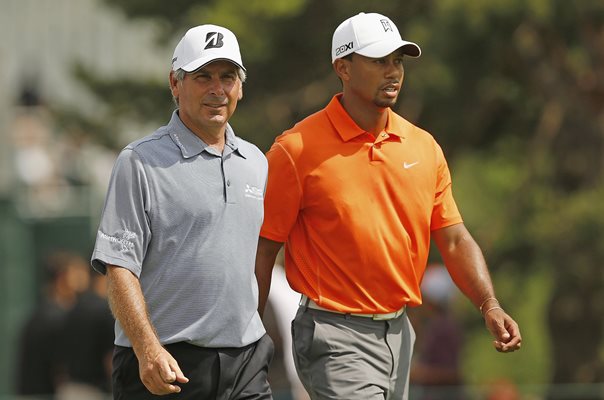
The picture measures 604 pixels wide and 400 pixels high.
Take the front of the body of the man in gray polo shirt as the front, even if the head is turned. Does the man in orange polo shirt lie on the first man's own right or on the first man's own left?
on the first man's own left

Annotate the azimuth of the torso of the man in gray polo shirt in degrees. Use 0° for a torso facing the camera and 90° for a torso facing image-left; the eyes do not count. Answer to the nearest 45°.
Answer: approximately 315°

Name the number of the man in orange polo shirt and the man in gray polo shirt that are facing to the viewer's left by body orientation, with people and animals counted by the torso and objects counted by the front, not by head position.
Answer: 0

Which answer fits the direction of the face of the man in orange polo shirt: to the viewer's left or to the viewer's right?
to the viewer's right

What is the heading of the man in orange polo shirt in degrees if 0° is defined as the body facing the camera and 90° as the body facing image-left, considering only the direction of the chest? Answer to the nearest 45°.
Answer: approximately 315°

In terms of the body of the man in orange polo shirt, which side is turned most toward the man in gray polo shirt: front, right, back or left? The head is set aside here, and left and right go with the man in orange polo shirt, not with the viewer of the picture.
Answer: right
